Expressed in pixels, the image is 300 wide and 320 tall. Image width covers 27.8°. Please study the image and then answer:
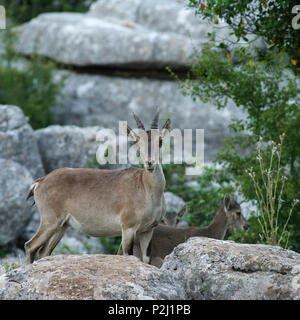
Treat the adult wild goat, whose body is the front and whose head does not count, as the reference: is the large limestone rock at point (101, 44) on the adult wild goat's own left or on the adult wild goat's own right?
on the adult wild goat's own left

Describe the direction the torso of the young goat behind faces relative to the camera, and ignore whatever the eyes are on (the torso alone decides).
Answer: to the viewer's right

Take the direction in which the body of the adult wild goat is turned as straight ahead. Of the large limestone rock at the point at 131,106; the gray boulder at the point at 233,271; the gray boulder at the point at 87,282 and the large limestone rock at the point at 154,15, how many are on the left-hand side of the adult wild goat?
2

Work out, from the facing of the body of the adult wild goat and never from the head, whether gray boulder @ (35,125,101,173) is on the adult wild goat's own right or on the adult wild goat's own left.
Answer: on the adult wild goat's own left

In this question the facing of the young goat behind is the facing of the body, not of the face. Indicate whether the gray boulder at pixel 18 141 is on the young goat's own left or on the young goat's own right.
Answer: on the young goat's own left

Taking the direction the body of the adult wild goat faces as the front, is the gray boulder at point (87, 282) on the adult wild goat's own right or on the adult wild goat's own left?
on the adult wild goat's own right

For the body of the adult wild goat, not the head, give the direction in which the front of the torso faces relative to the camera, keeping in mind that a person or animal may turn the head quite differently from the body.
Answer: to the viewer's right

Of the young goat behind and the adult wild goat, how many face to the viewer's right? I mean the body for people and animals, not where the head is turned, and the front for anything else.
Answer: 2

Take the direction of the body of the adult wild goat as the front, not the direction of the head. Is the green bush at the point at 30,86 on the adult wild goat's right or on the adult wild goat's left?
on the adult wild goat's left
